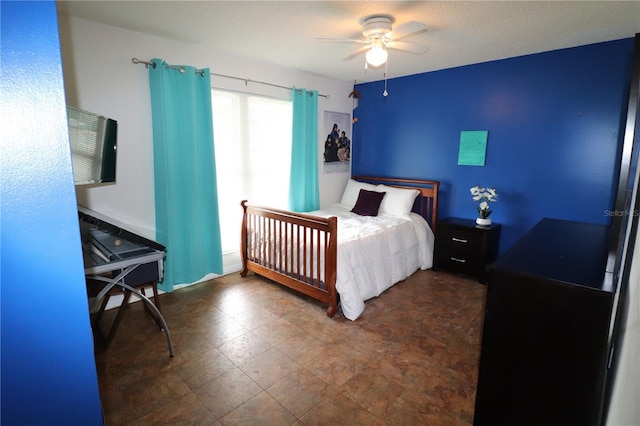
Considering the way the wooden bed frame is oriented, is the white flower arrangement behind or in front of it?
behind

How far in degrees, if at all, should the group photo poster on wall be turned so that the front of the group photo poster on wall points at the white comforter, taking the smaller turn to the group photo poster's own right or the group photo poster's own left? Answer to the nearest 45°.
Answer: approximately 45° to the group photo poster's own right

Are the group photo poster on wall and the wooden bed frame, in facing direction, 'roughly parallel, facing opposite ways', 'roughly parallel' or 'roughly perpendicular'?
roughly perpendicular

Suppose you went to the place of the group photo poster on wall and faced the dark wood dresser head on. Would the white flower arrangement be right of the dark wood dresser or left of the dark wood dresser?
left

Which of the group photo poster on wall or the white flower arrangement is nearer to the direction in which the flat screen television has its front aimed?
the white flower arrangement

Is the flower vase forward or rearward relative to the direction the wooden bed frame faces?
rearward

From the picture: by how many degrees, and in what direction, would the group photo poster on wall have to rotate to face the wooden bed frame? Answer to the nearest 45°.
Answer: approximately 45° to its right

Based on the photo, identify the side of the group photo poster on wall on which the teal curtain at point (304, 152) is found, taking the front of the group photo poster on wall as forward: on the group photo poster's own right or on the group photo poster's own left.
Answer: on the group photo poster's own right

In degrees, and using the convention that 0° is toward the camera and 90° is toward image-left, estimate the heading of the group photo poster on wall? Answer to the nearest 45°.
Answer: approximately 315°

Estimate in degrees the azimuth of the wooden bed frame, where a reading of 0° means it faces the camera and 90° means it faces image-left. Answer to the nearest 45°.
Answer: approximately 45°

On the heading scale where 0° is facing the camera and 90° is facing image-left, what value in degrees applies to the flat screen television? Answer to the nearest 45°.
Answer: approximately 315°
